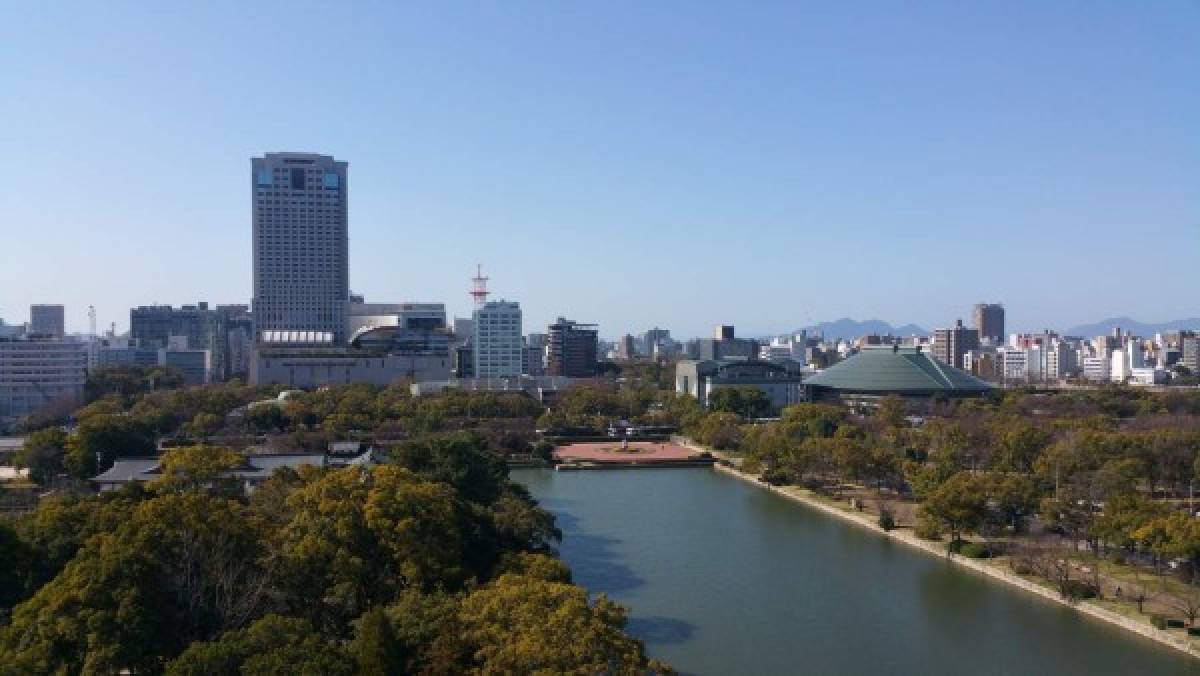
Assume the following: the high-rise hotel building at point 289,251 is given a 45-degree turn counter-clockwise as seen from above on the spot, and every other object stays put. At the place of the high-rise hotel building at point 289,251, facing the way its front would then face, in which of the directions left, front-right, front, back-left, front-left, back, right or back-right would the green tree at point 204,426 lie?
front-right

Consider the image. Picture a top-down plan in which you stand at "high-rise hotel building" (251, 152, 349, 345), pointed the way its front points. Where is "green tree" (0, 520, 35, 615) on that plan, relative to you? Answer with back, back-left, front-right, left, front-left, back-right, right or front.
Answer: front

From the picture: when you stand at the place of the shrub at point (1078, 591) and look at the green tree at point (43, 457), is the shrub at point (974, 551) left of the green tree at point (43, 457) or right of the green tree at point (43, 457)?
right

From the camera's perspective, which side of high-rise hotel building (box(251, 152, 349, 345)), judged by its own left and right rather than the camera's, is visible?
front

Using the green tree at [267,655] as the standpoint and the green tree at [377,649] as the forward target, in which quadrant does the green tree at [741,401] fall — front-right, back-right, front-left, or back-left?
front-left

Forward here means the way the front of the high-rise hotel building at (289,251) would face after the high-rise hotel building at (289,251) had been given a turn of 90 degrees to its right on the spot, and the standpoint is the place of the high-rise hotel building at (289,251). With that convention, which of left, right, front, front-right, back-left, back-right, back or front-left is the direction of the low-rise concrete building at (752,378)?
back-left

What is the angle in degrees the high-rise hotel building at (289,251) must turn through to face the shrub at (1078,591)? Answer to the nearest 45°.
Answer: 0° — it already faces it

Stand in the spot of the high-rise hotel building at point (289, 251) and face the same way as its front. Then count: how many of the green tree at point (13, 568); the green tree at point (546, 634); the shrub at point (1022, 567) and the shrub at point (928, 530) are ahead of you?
4

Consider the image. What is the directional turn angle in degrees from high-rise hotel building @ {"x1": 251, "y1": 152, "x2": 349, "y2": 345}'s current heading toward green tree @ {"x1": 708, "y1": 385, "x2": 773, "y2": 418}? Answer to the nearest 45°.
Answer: approximately 45° to its left

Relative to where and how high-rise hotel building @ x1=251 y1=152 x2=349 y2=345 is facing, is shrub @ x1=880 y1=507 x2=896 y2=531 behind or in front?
in front

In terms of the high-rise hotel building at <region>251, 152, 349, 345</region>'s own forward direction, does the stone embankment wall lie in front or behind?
in front

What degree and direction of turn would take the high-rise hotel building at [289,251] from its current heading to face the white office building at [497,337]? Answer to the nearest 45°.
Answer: approximately 45° to its left

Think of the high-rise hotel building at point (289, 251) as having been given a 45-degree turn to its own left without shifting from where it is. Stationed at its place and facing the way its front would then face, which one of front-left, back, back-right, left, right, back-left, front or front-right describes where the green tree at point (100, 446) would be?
front-right

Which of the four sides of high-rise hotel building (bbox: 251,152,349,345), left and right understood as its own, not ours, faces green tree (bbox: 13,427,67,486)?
front

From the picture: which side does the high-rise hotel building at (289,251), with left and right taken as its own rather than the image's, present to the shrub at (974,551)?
front

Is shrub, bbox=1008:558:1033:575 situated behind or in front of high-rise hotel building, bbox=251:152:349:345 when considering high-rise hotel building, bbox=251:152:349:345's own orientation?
in front
